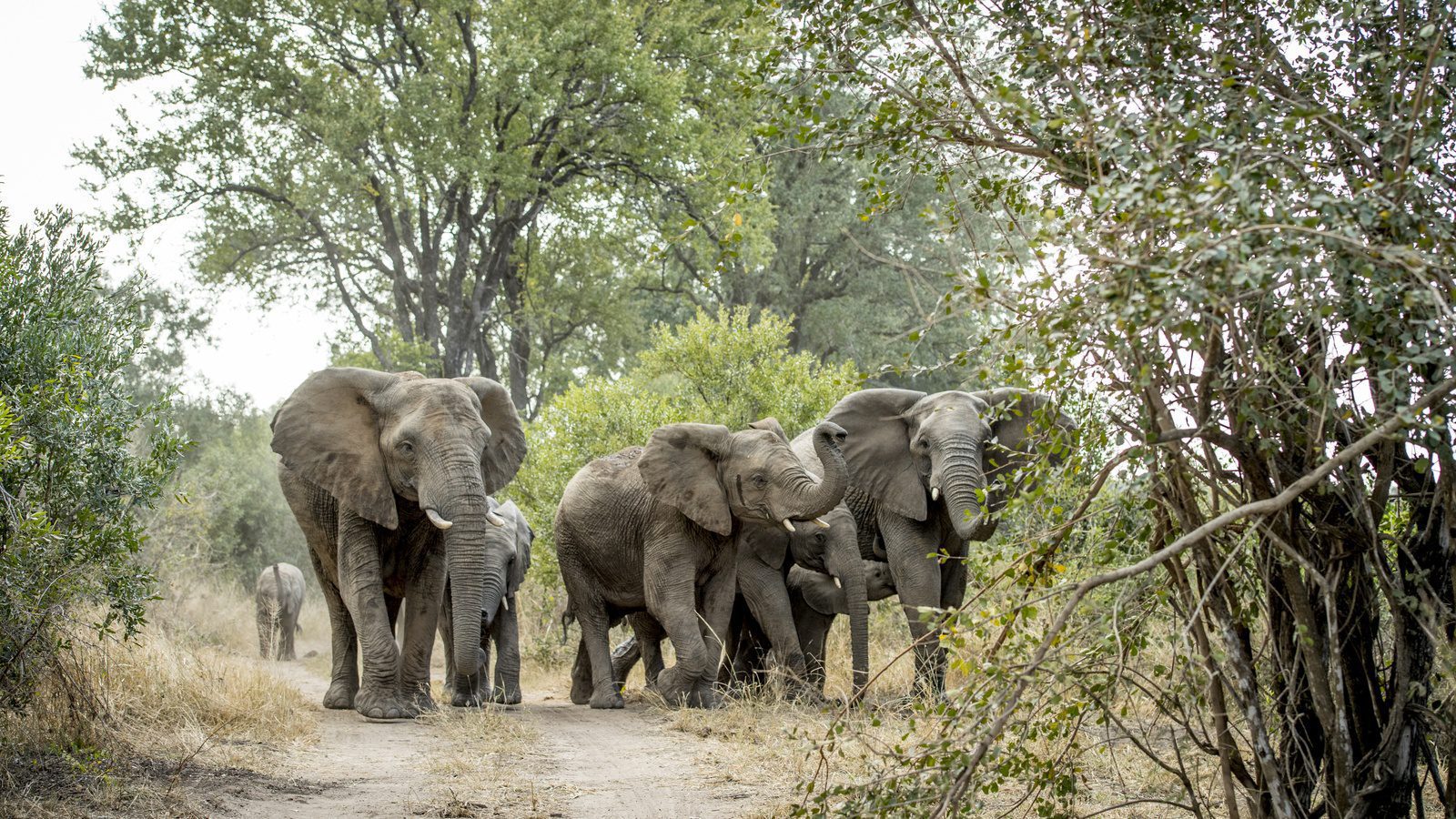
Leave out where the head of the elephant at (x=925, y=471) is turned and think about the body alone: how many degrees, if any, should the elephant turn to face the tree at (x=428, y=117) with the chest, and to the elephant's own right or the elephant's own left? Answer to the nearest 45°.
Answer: approximately 180°

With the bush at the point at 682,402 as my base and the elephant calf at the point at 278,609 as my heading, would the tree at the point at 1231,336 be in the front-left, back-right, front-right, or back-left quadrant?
back-left

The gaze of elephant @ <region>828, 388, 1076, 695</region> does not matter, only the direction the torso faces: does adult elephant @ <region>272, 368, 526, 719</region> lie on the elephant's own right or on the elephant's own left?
on the elephant's own right

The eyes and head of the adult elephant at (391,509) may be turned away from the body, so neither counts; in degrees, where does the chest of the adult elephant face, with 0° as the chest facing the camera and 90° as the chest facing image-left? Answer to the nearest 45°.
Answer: approximately 315°

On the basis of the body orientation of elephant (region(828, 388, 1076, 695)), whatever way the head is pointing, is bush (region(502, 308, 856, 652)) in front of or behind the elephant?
behind

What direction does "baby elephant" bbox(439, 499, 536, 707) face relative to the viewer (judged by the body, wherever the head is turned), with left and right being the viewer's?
facing the viewer and to the right of the viewer

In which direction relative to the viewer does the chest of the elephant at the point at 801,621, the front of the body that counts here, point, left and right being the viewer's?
facing to the right of the viewer

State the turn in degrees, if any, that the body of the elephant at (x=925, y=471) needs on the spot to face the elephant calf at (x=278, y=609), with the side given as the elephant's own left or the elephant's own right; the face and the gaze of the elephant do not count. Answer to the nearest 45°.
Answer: approximately 180°

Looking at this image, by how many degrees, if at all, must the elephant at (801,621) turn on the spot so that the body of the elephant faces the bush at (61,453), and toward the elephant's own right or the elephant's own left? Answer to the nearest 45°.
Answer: approximately 135° to the elephant's own right
